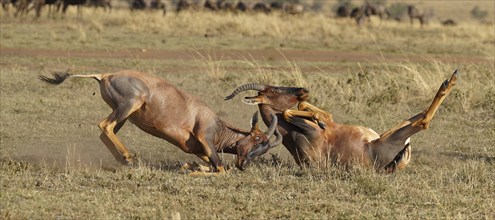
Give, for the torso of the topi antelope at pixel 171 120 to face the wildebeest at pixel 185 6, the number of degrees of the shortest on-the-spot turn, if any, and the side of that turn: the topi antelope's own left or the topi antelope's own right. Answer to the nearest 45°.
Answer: approximately 90° to the topi antelope's own left

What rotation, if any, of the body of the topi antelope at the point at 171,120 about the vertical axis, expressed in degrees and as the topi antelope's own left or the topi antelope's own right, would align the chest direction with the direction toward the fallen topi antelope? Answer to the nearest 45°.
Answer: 0° — it already faces it

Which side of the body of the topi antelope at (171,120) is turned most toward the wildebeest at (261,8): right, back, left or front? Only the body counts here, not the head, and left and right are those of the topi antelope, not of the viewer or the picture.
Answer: left

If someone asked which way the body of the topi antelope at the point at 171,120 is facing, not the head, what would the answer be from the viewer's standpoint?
to the viewer's right
